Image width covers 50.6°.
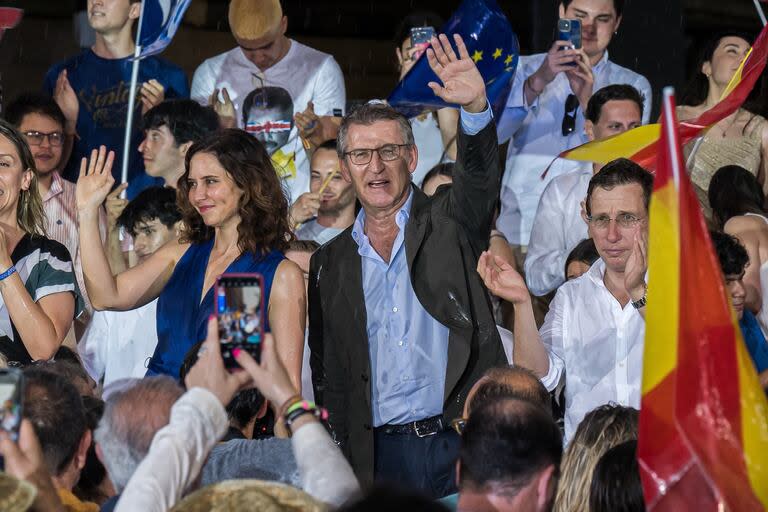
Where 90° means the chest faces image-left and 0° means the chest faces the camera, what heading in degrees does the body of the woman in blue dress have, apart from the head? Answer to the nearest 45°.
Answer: approximately 45°

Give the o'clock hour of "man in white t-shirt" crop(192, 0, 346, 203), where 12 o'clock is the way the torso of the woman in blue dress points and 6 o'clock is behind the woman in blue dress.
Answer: The man in white t-shirt is roughly at 5 o'clock from the woman in blue dress.

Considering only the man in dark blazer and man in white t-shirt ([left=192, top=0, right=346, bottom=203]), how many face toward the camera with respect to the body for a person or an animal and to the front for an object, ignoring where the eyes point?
2

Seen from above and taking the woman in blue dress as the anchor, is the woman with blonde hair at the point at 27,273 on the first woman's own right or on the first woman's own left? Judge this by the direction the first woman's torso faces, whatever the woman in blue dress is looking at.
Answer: on the first woman's own right

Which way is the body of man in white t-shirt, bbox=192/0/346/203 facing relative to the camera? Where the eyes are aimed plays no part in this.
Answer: toward the camera

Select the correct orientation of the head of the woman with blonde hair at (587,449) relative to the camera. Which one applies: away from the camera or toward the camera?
away from the camera

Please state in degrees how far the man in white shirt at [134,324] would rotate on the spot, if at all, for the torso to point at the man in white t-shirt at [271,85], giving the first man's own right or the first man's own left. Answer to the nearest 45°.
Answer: approximately 180°

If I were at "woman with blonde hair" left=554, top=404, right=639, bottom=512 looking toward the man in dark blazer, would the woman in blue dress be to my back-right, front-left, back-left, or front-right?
front-left

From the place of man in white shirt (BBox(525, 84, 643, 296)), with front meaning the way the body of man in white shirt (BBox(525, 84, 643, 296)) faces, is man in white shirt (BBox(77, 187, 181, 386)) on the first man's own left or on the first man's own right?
on the first man's own right

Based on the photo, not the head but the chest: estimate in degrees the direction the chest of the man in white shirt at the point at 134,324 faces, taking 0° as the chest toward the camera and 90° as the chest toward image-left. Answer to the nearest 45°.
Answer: approximately 45°

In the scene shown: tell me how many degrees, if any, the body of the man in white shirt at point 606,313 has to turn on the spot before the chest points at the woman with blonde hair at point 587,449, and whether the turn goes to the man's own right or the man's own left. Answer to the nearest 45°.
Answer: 0° — they already face them

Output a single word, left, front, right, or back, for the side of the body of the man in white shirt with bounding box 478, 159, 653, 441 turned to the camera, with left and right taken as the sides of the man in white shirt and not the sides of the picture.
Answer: front

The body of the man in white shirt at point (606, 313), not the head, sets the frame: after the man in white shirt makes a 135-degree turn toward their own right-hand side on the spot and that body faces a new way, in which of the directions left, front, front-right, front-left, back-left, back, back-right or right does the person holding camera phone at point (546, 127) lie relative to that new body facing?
front-right

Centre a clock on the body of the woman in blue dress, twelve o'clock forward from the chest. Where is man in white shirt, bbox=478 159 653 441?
The man in white shirt is roughly at 8 o'clock from the woman in blue dress.
